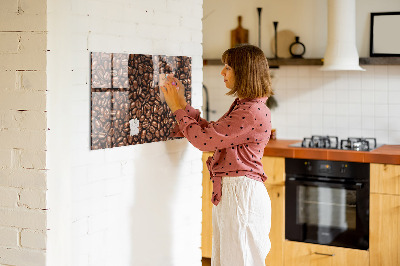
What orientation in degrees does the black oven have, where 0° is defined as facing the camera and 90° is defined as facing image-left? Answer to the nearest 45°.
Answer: approximately 0°

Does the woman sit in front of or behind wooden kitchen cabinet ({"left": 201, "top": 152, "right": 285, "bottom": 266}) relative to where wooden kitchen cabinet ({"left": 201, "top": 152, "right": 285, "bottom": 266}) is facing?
in front

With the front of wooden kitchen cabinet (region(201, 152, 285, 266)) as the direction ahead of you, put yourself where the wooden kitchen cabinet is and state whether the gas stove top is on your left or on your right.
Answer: on your left

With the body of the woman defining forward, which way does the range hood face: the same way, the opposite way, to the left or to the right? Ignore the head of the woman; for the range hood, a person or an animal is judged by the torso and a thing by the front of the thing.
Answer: to the left

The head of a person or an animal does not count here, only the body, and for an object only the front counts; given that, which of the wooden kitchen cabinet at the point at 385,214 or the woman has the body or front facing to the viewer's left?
the woman

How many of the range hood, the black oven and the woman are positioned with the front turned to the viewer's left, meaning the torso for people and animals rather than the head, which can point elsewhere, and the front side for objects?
1

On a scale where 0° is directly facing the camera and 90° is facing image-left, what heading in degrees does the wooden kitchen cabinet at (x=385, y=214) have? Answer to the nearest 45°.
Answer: approximately 0°

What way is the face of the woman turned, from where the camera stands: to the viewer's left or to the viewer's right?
to the viewer's left

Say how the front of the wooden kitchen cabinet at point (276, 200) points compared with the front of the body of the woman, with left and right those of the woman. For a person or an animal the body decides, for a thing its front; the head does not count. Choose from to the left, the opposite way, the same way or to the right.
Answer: to the left
